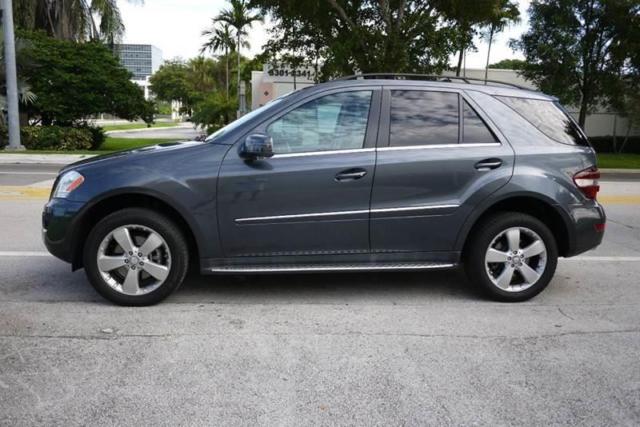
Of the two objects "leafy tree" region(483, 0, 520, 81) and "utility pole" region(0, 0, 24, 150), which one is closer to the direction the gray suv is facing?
the utility pole

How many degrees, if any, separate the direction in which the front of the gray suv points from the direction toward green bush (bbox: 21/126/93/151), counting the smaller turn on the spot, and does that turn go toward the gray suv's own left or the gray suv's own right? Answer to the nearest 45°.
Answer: approximately 45° to the gray suv's own right

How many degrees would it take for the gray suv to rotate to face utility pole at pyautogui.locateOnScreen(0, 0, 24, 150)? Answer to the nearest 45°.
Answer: approximately 45° to its right

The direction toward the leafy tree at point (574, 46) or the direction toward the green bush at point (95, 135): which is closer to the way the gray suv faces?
the green bush

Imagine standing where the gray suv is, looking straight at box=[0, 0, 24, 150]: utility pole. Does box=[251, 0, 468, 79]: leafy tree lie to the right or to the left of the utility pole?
right

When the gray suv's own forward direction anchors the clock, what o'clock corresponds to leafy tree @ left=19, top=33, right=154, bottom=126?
The leafy tree is roughly at 2 o'clock from the gray suv.

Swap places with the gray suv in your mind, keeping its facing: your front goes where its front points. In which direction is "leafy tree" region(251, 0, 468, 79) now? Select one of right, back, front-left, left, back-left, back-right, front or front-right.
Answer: right

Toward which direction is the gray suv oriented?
to the viewer's left
